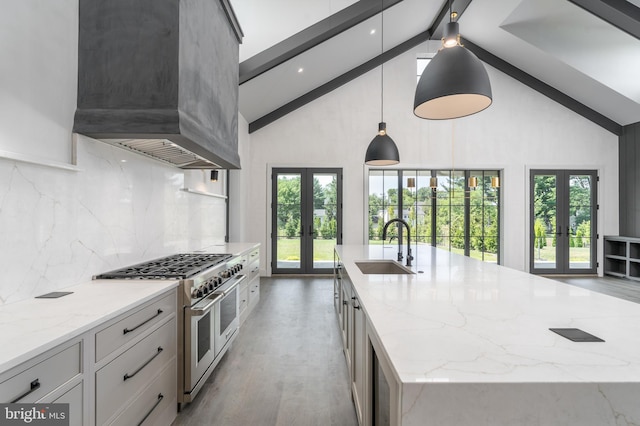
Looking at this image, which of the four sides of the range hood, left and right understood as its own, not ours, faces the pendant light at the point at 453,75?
front

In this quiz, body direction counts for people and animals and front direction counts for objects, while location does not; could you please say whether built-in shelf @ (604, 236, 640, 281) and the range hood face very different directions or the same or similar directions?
very different directions

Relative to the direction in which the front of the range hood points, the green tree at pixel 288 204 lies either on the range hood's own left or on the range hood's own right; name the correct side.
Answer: on the range hood's own left

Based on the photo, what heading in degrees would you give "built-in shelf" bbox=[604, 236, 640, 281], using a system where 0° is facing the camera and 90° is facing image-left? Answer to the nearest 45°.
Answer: approximately 45°

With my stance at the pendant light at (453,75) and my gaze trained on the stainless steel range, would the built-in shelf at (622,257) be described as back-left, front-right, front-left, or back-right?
back-right

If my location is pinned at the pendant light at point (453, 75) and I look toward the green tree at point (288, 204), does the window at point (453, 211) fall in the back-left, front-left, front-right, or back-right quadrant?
front-right

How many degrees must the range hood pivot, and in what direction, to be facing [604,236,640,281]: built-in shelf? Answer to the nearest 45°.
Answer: approximately 45° to its left

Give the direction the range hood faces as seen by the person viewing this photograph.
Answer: facing the viewer and to the right of the viewer

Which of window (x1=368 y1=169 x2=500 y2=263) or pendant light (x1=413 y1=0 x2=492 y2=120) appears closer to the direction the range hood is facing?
the pendant light

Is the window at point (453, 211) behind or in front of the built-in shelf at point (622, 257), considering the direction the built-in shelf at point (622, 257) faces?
in front

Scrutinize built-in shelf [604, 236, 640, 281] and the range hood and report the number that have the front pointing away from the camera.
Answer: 0
